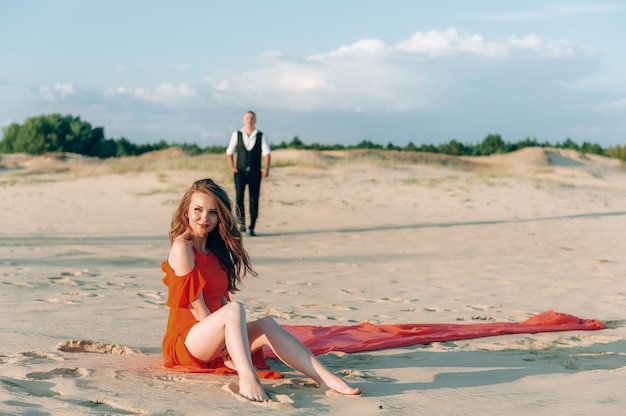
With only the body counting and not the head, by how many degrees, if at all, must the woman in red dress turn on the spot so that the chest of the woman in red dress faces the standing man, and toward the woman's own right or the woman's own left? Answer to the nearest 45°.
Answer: approximately 135° to the woman's own left

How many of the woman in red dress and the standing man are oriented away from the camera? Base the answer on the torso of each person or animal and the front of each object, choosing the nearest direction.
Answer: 0

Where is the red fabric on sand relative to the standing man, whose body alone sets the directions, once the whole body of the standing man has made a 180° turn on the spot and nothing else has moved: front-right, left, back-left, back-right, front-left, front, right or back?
back

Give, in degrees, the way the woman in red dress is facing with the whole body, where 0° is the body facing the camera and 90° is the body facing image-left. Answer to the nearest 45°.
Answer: approximately 315°

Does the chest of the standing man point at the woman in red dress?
yes

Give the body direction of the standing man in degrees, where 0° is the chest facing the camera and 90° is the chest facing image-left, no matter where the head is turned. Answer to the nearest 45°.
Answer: approximately 0°
